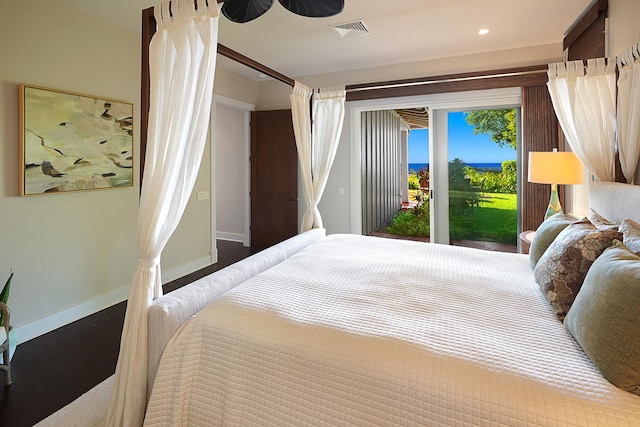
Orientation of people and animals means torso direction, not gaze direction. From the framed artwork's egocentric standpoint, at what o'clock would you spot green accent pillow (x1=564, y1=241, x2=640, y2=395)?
The green accent pillow is roughly at 1 o'clock from the framed artwork.

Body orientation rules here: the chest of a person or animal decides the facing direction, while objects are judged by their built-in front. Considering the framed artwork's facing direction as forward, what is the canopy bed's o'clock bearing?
The canopy bed is roughly at 1 o'clock from the framed artwork.

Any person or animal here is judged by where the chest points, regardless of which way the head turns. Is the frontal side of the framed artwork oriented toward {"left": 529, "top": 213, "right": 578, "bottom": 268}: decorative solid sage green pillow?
yes

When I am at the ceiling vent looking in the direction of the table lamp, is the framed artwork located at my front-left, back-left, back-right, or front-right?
back-right

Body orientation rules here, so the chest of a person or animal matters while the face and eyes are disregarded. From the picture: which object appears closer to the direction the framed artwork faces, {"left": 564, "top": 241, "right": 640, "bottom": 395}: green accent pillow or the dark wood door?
the green accent pillow

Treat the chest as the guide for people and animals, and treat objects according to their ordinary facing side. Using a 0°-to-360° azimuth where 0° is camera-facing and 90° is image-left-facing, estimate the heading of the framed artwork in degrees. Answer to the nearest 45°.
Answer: approximately 315°
